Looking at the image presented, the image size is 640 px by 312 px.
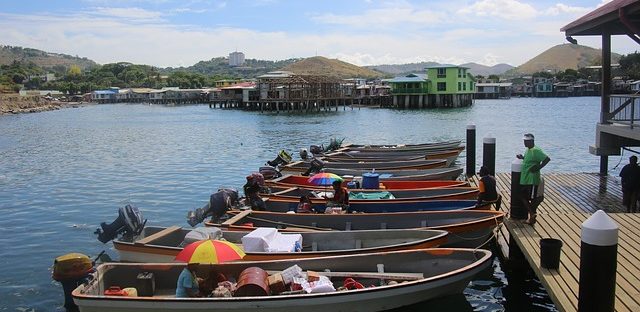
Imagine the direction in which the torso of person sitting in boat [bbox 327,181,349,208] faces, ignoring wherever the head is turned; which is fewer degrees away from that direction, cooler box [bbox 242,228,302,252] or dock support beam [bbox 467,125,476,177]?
the cooler box

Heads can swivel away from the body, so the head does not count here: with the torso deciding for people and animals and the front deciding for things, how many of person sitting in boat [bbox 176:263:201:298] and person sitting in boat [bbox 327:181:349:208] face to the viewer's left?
1

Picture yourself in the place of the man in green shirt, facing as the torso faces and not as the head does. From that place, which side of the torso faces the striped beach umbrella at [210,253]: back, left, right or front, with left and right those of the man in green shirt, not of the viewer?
front

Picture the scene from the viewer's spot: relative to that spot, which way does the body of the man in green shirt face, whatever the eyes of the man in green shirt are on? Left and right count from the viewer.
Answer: facing the viewer and to the left of the viewer

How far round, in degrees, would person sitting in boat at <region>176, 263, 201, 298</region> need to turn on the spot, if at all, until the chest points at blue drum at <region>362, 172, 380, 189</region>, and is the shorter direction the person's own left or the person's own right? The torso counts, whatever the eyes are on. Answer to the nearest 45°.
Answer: approximately 45° to the person's own left

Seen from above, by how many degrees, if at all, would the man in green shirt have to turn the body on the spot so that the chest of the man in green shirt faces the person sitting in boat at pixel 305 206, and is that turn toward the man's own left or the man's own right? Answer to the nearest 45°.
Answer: approximately 45° to the man's own right

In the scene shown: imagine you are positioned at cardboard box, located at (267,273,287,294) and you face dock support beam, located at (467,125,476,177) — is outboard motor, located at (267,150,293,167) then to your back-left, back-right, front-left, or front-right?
front-left

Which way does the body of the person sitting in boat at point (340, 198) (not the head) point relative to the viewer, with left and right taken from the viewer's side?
facing to the left of the viewer

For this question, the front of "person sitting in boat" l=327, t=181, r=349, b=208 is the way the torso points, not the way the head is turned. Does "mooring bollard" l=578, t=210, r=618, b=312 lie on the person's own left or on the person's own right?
on the person's own left

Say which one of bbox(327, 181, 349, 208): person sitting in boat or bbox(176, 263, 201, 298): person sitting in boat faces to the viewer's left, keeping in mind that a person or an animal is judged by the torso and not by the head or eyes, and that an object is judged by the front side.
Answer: bbox(327, 181, 349, 208): person sitting in boat
